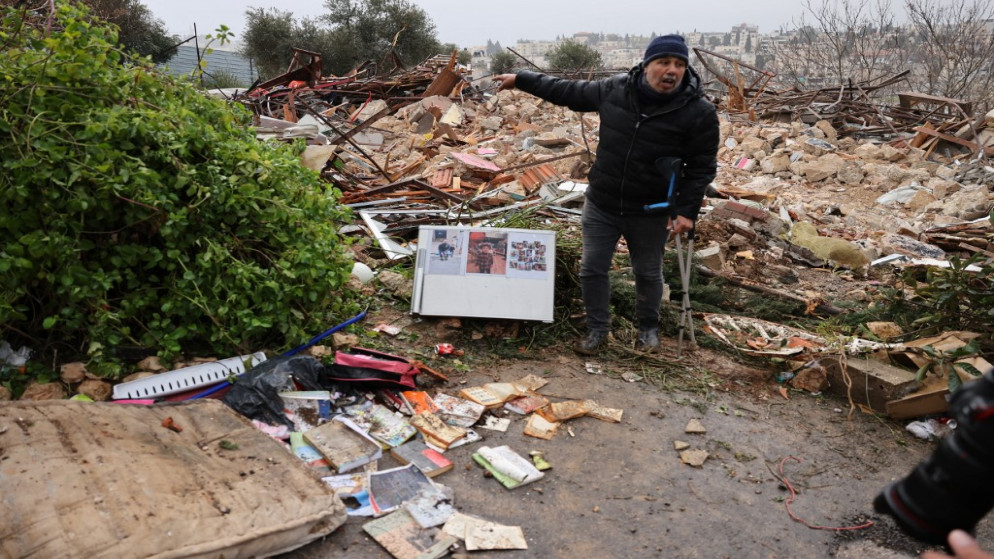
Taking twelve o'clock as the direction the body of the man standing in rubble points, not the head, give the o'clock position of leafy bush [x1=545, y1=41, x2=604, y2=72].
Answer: The leafy bush is roughly at 6 o'clock from the man standing in rubble.

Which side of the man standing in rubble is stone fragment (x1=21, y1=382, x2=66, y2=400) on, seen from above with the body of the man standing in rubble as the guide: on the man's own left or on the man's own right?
on the man's own right

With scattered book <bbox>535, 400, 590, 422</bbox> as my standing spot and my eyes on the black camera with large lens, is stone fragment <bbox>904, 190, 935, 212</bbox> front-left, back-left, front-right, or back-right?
back-left

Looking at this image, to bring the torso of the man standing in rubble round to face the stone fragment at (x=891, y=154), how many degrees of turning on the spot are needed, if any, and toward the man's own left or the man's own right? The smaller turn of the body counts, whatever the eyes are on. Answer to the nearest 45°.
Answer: approximately 135° to the man's own left

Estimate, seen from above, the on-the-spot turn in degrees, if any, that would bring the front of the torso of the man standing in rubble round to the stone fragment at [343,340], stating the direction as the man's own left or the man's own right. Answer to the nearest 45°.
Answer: approximately 90° to the man's own right

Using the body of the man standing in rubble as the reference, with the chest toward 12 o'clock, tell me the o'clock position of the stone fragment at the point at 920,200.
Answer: The stone fragment is roughly at 7 o'clock from the man standing in rubble.

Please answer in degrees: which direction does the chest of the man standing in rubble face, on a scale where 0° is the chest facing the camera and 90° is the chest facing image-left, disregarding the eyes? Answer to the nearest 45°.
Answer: approximately 0°

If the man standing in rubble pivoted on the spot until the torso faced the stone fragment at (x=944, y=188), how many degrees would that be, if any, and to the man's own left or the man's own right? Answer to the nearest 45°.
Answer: approximately 135° to the man's own left

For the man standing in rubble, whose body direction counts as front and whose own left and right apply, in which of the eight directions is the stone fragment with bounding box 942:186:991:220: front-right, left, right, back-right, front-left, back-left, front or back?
back-left

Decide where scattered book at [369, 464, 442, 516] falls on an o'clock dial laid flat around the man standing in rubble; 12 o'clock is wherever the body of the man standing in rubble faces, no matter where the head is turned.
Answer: The scattered book is roughly at 1 o'clock from the man standing in rubble.

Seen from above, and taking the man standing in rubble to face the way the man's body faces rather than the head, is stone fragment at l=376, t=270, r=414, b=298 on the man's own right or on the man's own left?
on the man's own right
